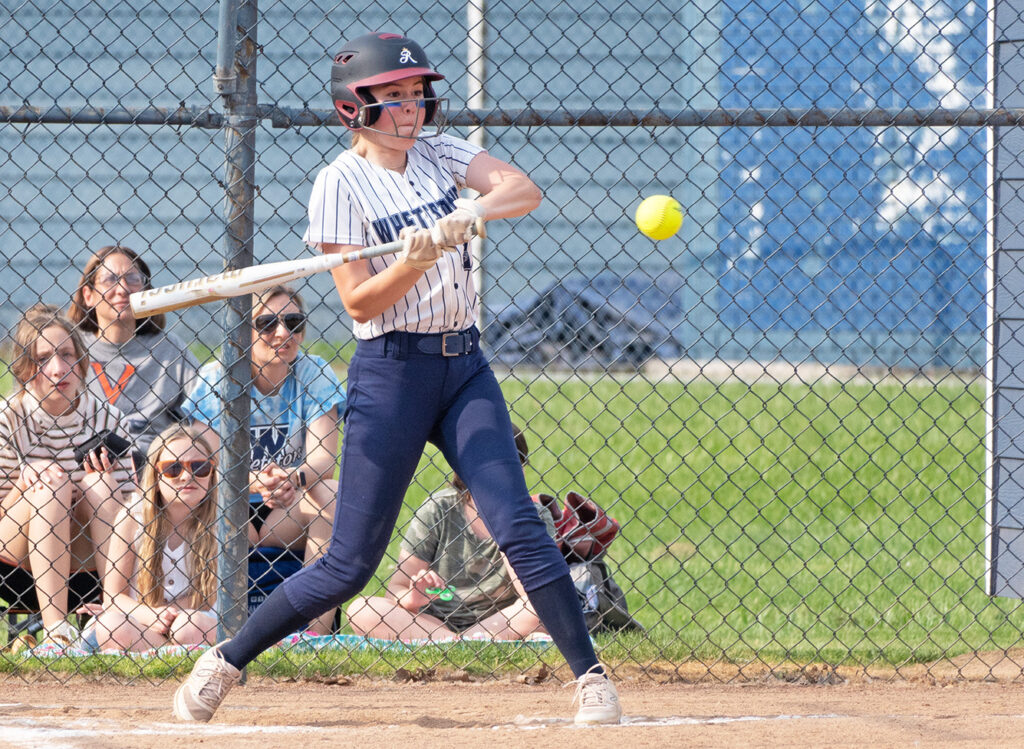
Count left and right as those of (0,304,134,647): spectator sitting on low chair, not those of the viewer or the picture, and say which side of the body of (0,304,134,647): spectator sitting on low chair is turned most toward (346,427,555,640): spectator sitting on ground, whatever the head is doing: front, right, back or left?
left

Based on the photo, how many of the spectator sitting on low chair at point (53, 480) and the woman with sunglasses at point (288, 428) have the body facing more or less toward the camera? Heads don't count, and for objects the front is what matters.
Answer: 2

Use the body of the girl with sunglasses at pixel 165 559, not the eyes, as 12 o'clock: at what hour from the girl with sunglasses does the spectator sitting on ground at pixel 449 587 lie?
The spectator sitting on ground is roughly at 9 o'clock from the girl with sunglasses.

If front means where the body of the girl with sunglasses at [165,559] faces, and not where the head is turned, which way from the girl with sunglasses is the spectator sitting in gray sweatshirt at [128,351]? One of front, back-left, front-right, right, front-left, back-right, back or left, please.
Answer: back

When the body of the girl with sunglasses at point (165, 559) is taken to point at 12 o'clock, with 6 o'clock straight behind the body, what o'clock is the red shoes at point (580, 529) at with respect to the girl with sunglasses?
The red shoes is roughly at 9 o'clock from the girl with sunglasses.
